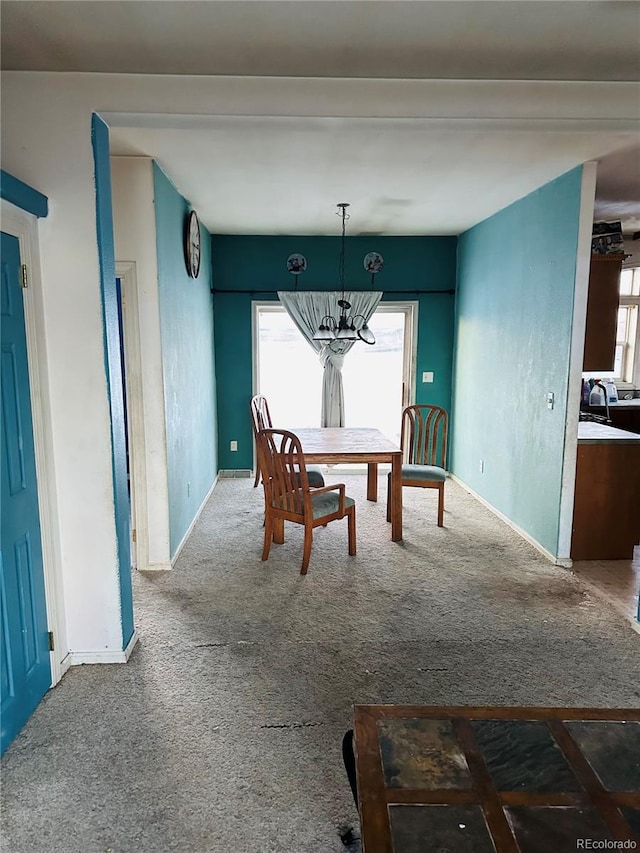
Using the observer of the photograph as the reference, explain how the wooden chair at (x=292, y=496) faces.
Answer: facing away from the viewer and to the right of the viewer

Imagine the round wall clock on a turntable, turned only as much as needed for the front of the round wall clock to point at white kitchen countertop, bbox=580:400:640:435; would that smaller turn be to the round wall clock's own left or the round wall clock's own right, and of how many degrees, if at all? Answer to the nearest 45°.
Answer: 0° — it already faces it

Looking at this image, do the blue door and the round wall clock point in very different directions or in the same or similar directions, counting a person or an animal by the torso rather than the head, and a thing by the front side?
same or similar directions

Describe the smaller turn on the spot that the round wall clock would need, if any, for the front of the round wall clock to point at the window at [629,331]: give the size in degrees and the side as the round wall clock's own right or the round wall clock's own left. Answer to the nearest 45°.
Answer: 0° — it already faces it

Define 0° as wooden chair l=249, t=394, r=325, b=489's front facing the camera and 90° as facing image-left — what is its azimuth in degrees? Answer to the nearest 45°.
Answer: approximately 270°

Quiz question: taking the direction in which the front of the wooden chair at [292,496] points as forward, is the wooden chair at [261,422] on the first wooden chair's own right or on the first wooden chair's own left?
on the first wooden chair's own left

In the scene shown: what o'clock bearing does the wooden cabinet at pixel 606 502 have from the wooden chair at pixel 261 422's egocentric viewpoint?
The wooden cabinet is roughly at 1 o'clock from the wooden chair.

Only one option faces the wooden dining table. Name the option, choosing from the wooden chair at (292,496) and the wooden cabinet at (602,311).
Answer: the wooden chair

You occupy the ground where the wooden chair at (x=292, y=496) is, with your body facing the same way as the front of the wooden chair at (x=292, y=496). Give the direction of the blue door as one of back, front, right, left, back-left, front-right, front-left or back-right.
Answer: back
